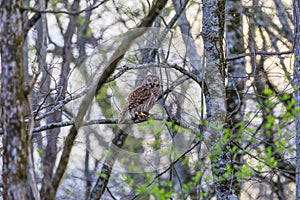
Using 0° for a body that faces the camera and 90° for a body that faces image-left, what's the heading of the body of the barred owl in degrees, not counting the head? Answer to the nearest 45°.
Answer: approximately 315°

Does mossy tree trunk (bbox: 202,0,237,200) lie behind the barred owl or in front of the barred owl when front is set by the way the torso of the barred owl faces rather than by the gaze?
in front

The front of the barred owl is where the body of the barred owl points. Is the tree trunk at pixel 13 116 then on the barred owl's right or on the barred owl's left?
on the barred owl's right
